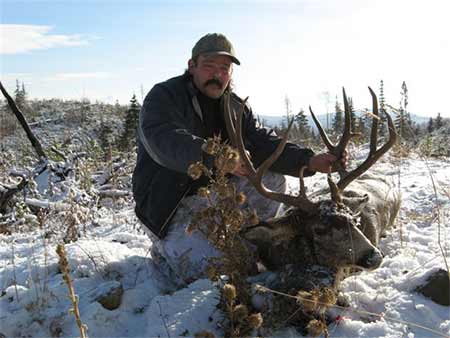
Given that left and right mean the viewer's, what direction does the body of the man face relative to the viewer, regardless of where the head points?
facing the viewer and to the right of the viewer
